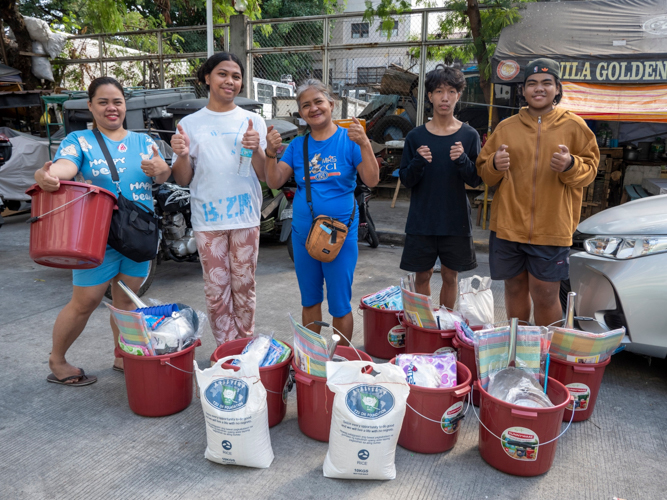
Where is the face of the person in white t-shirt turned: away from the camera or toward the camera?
toward the camera

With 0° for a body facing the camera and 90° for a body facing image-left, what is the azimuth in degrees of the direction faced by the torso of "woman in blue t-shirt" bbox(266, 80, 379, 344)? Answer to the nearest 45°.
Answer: approximately 0°

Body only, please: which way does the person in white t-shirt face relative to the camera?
toward the camera

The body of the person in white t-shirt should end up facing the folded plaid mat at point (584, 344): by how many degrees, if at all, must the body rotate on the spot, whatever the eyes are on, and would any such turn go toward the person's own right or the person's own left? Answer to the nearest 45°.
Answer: approximately 45° to the person's own left

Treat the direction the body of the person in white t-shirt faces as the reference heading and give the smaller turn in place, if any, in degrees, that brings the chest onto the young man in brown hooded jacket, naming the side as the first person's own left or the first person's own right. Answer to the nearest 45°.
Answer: approximately 90° to the first person's own left

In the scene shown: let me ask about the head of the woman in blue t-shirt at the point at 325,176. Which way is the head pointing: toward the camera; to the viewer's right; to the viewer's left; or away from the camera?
toward the camera

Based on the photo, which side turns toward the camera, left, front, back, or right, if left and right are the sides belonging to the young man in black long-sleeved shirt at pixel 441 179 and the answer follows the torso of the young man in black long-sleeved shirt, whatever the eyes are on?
front

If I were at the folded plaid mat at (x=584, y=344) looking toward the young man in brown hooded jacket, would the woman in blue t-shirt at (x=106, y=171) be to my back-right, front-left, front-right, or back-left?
front-left

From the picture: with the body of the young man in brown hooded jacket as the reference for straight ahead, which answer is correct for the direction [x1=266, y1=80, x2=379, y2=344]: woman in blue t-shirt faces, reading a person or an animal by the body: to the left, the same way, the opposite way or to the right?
the same way

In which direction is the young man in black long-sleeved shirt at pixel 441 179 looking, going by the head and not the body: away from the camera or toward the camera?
toward the camera

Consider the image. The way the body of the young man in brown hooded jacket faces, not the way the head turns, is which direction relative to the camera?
toward the camera

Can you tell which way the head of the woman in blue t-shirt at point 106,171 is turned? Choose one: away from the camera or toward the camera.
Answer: toward the camera

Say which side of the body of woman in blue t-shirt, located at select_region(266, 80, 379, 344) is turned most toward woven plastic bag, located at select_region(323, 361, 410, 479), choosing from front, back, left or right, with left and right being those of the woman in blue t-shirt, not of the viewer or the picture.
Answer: front

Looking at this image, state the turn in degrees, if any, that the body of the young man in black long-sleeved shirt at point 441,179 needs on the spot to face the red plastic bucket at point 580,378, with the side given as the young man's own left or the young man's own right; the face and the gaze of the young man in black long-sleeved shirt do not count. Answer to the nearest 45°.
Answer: approximately 45° to the young man's own left

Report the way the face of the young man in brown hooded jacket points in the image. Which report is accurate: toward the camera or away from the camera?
toward the camera
